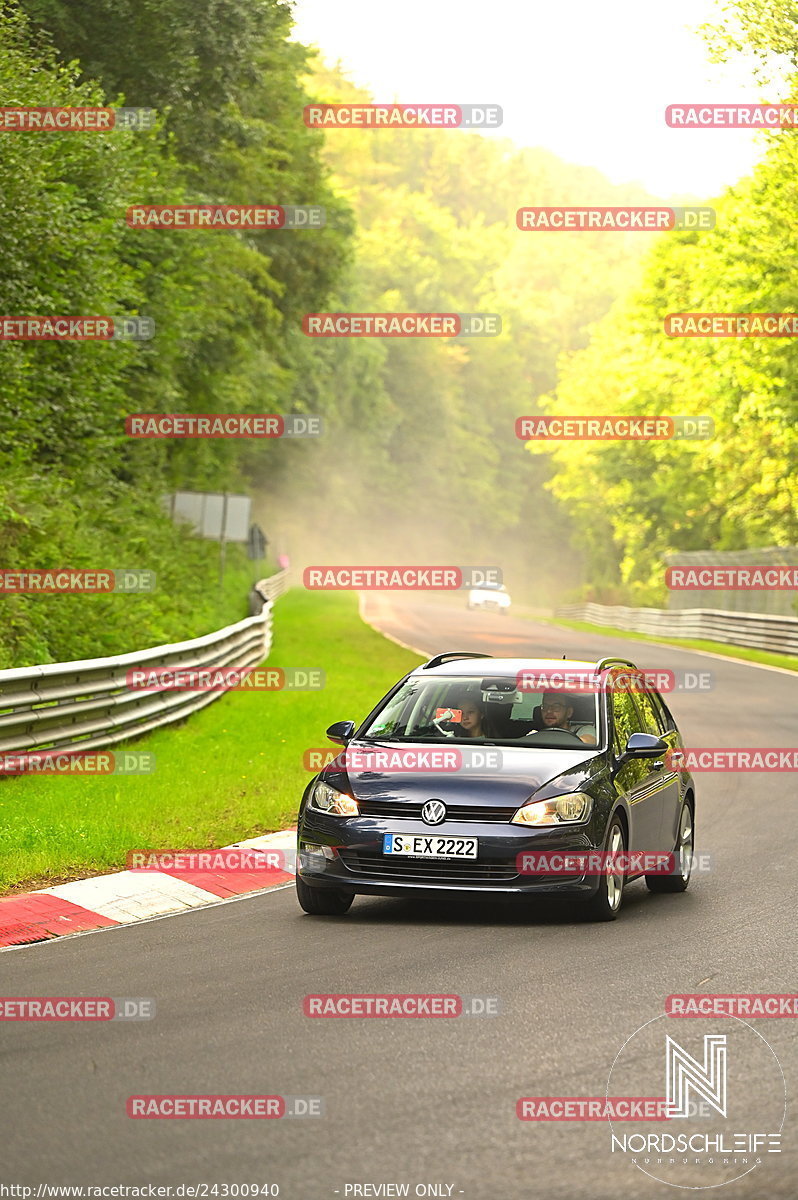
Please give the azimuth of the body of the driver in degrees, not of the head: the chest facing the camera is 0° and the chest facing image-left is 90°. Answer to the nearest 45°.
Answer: approximately 45°

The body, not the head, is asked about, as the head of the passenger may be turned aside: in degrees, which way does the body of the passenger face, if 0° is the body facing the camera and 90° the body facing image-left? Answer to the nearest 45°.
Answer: approximately 45°

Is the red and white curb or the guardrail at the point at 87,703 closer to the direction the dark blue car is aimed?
the red and white curb

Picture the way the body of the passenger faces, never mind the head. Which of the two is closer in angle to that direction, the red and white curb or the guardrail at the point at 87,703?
the red and white curb
